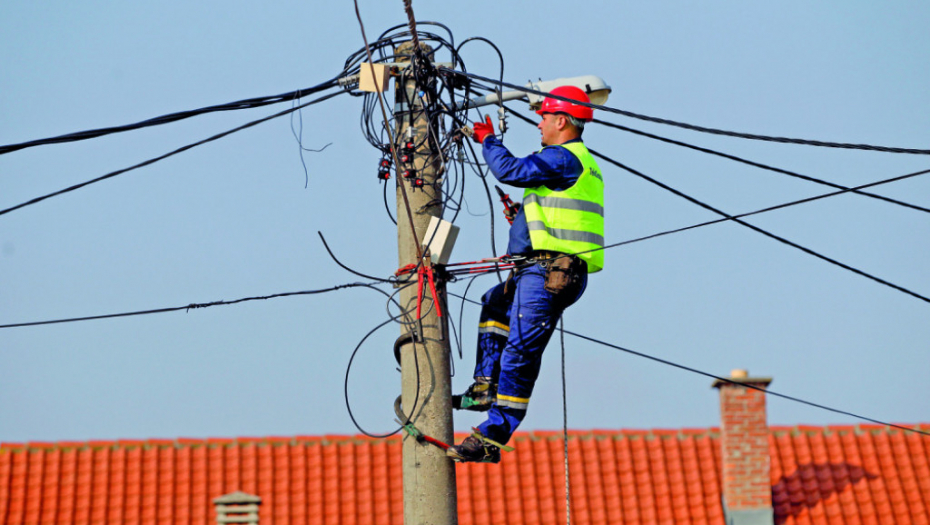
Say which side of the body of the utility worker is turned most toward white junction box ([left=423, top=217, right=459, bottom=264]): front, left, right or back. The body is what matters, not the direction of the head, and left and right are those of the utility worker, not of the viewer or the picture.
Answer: front

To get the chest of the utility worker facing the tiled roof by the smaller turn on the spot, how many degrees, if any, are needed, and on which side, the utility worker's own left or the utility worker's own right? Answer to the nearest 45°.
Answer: approximately 90° to the utility worker's own right

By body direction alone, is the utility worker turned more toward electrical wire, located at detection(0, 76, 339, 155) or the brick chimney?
the electrical wire

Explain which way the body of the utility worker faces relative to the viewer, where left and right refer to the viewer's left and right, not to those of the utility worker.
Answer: facing to the left of the viewer

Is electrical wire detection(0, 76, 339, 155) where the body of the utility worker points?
yes
